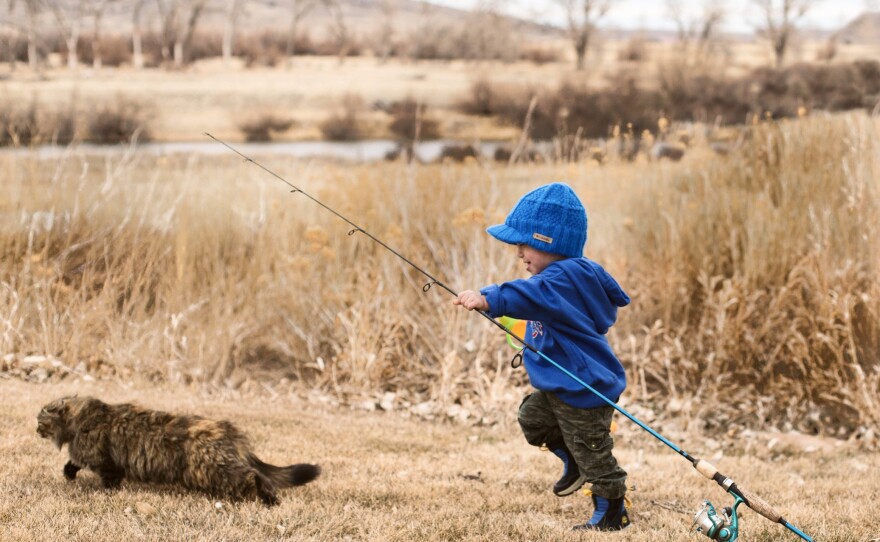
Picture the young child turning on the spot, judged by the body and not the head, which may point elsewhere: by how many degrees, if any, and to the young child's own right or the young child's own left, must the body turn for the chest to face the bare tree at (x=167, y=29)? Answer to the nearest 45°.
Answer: approximately 45° to the young child's own right

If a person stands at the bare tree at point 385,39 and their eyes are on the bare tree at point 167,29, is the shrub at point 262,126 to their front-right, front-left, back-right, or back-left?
front-left

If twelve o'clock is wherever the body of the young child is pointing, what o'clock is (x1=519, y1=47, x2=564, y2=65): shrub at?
The shrub is roughly at 3 o'clock from the young child.

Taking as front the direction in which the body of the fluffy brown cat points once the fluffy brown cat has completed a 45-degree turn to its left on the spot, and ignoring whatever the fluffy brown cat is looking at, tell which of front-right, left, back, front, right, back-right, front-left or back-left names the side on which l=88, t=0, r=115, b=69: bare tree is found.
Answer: back-right

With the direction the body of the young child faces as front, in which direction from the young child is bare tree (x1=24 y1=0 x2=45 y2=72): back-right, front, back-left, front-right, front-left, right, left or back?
front-right

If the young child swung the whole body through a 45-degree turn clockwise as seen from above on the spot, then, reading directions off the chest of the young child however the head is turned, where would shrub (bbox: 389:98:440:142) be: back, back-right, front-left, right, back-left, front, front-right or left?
front-right

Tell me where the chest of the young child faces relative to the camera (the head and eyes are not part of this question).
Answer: to the viewer's left

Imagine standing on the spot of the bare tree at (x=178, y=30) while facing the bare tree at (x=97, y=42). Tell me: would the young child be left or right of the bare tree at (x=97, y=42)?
left

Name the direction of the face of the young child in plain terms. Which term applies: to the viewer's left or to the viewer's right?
to the viewer's left

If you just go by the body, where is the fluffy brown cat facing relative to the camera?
to the viewer's left

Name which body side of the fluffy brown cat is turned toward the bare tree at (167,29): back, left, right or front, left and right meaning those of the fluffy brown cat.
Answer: right

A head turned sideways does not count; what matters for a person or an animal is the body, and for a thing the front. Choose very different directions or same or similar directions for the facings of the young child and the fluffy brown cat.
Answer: same or similar directions

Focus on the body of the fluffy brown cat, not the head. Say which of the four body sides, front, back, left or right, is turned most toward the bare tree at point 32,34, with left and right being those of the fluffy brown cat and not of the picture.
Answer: right

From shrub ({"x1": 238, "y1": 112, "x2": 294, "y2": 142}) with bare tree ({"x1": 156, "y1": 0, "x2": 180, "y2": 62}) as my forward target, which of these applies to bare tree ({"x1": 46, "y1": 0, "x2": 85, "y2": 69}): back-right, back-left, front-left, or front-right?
front-left

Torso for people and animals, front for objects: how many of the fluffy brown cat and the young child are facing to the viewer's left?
2

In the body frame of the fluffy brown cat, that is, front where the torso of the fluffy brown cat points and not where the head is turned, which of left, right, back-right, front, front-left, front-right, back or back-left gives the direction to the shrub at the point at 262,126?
right
